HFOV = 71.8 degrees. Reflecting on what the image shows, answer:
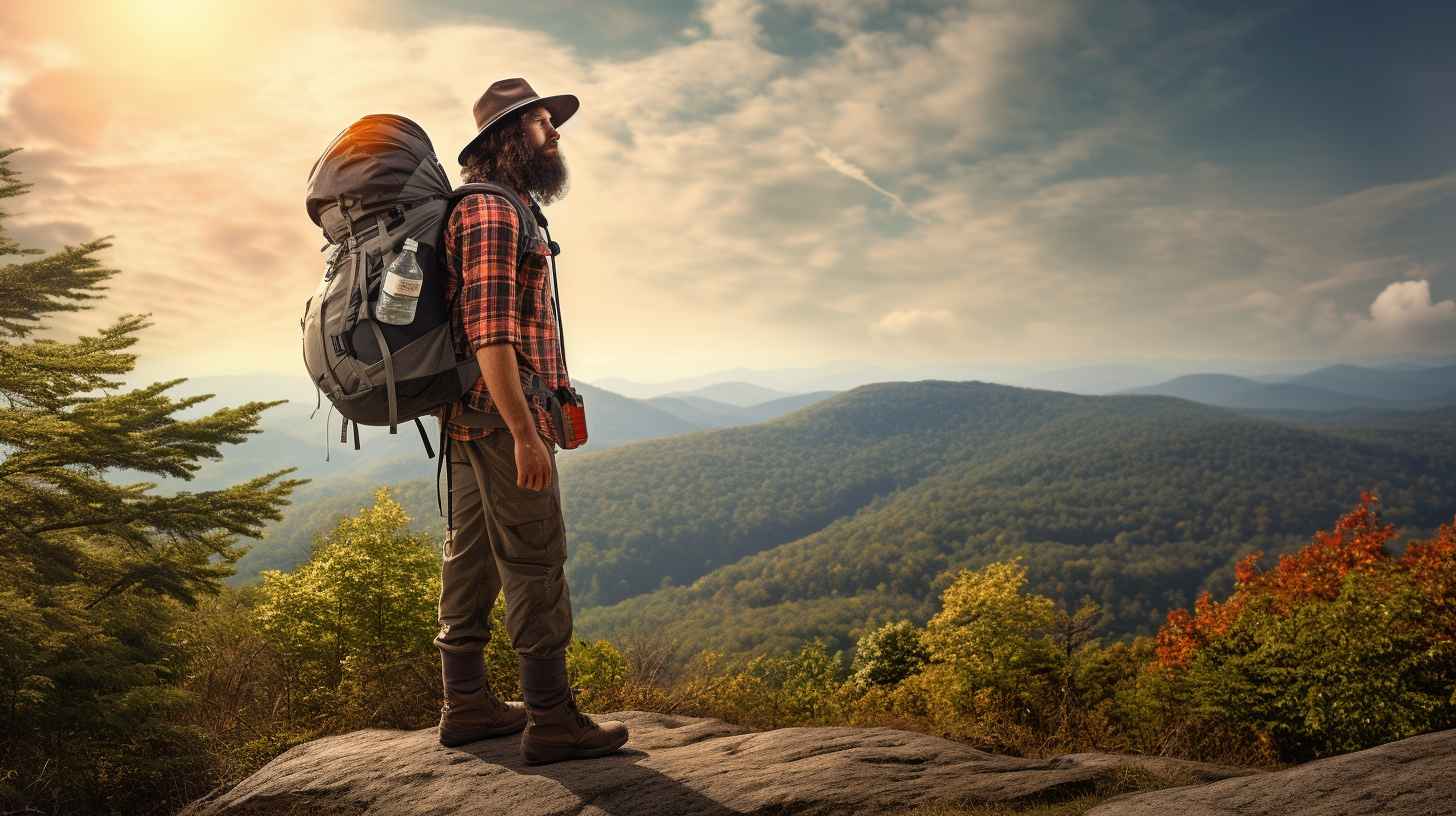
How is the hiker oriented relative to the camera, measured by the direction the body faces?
to the viewer's right

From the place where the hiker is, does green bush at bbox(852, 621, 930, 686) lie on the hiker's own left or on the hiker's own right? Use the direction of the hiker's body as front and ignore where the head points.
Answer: on the hiker's own left

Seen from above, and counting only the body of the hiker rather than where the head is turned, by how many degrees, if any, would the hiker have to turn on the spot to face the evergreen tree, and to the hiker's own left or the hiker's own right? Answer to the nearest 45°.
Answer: approximately 135° to the hiker's own left
